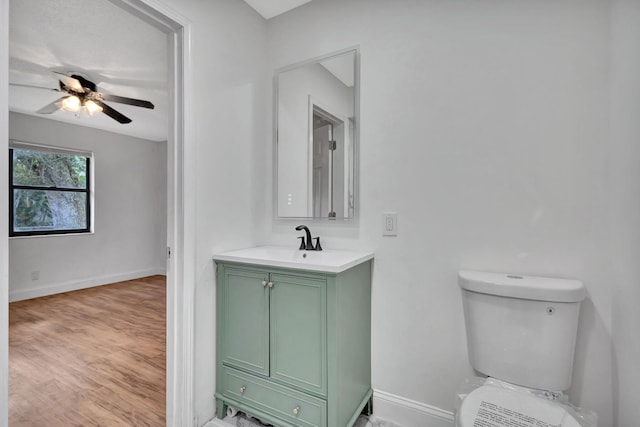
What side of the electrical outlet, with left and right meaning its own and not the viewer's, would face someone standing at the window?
right

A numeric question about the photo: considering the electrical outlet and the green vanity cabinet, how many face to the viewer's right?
0

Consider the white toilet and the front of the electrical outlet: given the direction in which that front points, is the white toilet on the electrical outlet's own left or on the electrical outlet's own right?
on the electrical outlet's own left

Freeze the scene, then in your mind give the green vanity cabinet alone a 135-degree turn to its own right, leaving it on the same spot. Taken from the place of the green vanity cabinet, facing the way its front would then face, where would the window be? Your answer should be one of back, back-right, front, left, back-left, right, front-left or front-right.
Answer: front-left

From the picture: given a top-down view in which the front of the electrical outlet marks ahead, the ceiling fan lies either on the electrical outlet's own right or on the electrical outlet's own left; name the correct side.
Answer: on the electrical outlet's own right

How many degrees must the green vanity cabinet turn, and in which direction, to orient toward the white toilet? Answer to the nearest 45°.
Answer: approximately 90° to its left

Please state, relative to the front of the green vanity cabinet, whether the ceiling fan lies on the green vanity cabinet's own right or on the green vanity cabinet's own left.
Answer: on the green vanity cabinet's own right

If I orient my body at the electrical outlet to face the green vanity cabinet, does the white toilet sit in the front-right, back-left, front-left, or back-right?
back-left
